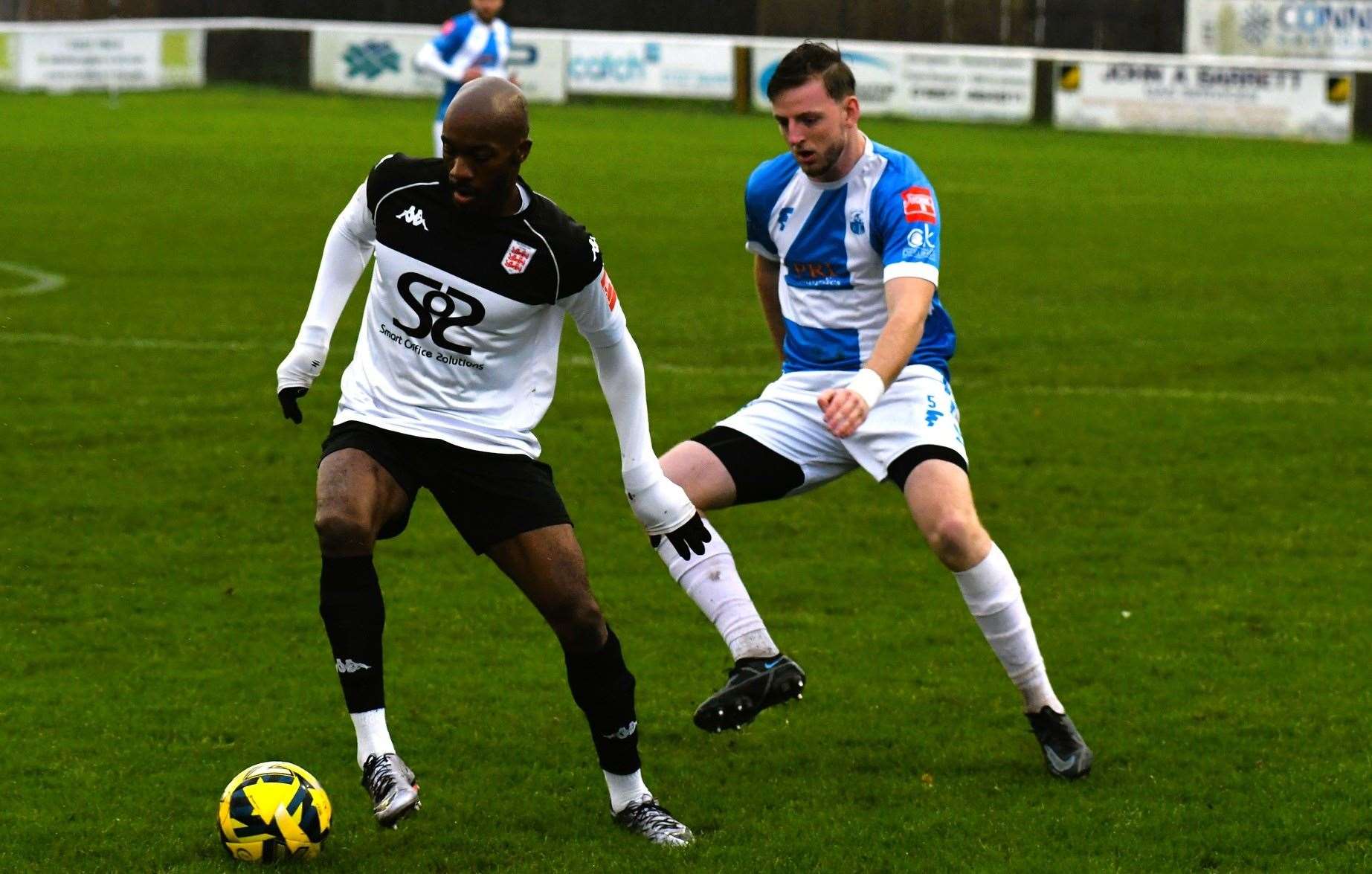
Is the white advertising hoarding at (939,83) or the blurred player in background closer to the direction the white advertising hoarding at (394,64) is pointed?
the blurred player in background

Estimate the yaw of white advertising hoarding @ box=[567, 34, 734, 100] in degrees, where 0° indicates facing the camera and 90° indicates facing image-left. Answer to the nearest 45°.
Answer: approximately 0°

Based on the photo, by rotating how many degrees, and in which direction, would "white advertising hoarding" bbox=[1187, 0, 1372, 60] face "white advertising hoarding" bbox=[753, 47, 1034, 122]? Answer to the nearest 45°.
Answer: approximately 45° to its right

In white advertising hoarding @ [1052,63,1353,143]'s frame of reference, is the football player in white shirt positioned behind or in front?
in front

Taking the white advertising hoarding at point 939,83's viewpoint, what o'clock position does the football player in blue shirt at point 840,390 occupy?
The football player in blue shirt is roughly at 12 o'clock from the white advertising hoarding.
